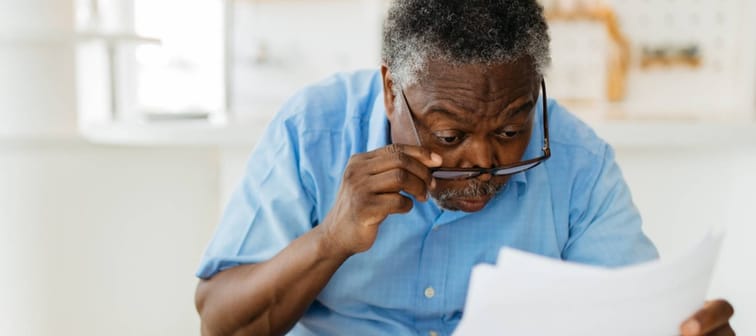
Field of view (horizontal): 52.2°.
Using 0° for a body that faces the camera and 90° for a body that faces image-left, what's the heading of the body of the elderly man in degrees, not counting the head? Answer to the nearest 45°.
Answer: approximately 0°

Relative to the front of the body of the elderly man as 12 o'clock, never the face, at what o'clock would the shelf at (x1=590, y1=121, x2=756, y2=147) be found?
The shelf is roughly at 7 o'clock from the elderly man.

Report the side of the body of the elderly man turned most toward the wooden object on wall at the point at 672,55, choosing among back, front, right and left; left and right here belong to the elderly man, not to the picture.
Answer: back

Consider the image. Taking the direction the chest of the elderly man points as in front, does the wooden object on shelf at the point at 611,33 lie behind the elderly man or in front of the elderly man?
behind

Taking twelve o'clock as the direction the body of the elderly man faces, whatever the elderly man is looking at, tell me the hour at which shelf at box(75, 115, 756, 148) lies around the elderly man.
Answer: The shelf is roughly at 5 o'clock from the elderly man.
